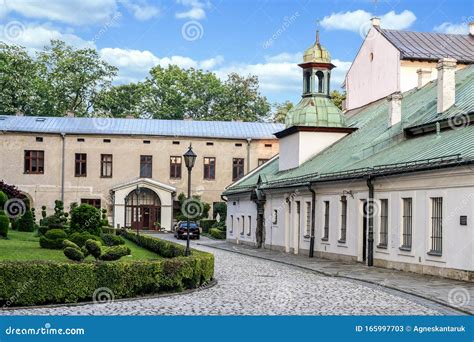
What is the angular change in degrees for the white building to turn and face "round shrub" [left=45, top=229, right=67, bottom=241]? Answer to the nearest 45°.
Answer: approximately 45° to its right

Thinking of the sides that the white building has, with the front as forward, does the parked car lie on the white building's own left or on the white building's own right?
on the white building's own right

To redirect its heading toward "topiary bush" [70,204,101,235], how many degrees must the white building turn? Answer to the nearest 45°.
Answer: approximately 45° to its right

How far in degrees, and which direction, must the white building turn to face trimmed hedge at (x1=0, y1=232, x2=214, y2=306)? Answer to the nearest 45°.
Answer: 0° — it already faces it

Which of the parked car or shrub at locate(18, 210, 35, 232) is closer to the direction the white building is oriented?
the shrub

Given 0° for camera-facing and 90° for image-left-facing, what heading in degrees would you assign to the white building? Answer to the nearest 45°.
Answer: approximately 45°
